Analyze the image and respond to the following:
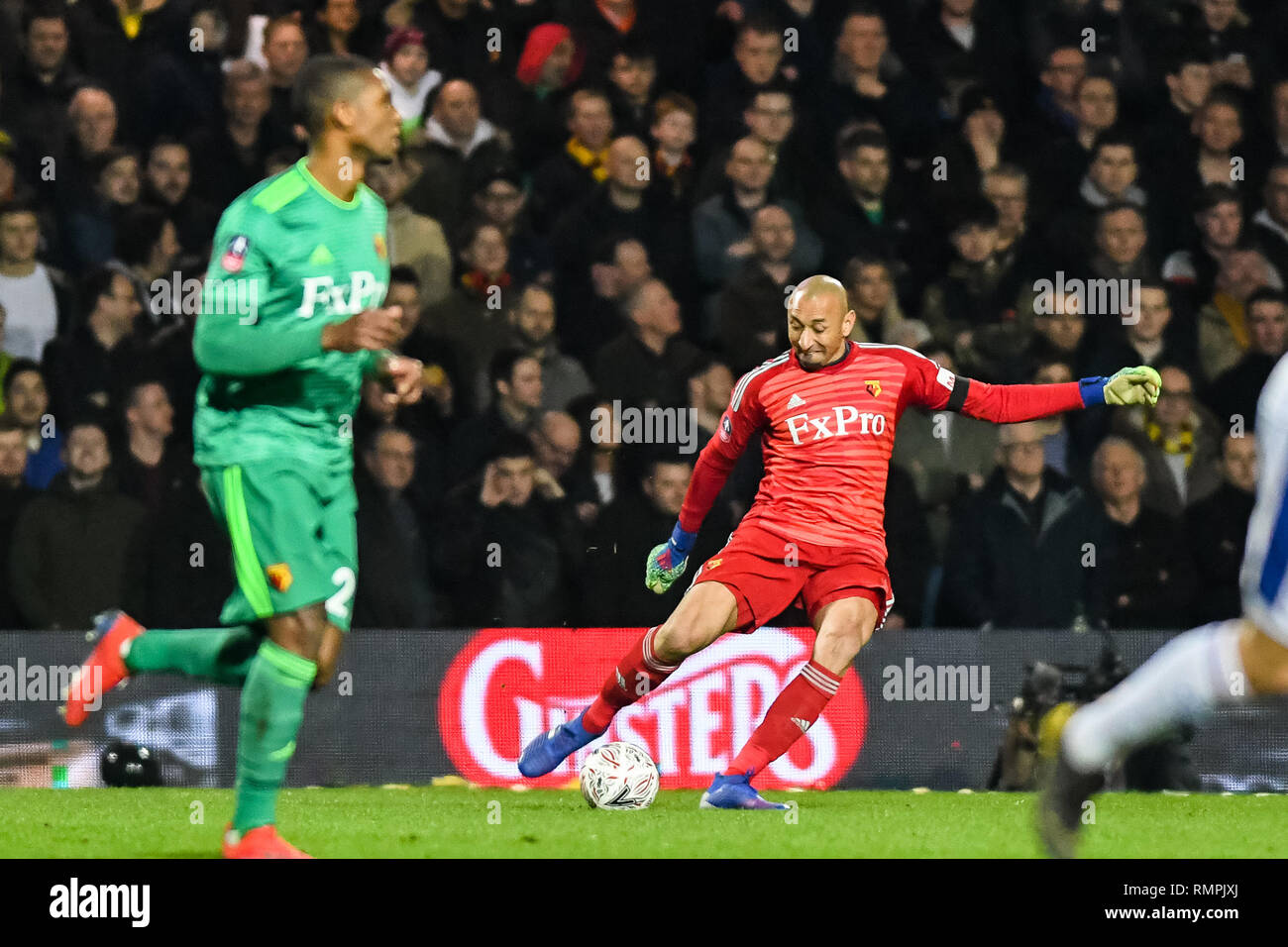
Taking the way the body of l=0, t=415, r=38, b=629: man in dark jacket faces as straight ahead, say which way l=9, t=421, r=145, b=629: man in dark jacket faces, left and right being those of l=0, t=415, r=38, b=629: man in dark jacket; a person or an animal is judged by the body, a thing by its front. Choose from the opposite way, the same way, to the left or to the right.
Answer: the same way

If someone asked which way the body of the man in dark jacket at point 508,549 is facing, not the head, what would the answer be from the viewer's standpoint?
toward the camera

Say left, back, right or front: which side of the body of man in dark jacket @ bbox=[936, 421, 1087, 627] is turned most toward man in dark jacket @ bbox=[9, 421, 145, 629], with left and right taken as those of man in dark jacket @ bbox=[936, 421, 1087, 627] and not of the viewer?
right

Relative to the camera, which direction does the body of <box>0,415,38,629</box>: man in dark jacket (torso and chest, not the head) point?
toward the camera

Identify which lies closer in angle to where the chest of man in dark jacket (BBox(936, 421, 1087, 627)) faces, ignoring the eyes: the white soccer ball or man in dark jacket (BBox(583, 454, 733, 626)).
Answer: the white soccer ball

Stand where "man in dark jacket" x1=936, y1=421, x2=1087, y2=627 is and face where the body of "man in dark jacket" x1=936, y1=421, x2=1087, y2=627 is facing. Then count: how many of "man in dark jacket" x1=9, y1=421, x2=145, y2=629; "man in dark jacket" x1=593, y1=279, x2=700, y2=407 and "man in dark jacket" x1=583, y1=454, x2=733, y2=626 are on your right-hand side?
3

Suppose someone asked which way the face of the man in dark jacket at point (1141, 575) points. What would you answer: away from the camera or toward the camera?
toward the camera

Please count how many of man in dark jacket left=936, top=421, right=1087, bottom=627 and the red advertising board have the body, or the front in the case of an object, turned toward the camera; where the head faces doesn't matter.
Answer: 2

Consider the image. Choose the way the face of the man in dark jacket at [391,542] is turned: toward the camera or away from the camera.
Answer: toward the camera

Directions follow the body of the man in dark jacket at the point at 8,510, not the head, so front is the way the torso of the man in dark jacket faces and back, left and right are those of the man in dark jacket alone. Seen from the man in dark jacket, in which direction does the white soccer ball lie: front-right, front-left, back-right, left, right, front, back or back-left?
front-left

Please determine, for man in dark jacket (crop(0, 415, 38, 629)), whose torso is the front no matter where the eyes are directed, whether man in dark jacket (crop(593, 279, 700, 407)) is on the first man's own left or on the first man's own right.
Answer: on the first man's own left

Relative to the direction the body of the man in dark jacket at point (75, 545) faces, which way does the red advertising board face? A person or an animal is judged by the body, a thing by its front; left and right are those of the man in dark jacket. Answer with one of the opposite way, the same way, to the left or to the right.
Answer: the same way

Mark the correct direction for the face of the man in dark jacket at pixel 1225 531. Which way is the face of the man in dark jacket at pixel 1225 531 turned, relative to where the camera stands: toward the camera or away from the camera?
toward the camera

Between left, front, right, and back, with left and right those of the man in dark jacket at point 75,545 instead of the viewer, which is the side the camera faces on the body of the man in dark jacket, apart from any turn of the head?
front

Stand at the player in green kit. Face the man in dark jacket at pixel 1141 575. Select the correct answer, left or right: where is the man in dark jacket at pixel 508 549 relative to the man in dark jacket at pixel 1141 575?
left
